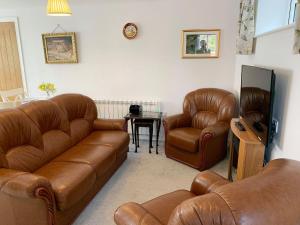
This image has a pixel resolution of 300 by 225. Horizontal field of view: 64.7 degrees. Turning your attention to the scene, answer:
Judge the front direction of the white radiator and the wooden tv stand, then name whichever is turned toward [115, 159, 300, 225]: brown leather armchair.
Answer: the white radiator

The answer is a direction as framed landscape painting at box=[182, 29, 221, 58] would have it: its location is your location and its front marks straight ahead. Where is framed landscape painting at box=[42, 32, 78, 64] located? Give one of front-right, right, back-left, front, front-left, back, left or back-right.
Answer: right

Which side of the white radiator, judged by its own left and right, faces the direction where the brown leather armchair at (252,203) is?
front

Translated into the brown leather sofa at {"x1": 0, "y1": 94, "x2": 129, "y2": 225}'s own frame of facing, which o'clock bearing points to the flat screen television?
The flat screen television is roughly at 11 o'clock from the brown leather sofa.

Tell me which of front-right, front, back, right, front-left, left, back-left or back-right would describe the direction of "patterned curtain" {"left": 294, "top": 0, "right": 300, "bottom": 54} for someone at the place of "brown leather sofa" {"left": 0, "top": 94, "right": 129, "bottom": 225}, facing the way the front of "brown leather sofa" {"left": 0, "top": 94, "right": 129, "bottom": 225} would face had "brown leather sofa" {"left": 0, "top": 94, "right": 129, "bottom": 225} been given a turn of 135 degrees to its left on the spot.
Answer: back-right

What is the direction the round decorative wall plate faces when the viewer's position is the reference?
facing the viewer

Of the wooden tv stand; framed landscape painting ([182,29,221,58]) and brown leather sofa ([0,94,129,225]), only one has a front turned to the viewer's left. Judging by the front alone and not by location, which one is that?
the wooden tv stand

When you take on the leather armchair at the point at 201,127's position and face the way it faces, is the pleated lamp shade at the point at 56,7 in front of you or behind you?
in front

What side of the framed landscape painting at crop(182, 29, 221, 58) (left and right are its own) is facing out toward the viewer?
front

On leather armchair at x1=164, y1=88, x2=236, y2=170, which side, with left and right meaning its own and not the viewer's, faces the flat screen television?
left

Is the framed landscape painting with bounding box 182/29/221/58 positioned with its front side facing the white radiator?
no

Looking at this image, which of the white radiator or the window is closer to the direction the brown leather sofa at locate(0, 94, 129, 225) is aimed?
the window

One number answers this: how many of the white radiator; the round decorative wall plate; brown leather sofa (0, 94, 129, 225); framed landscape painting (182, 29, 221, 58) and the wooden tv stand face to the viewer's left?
1

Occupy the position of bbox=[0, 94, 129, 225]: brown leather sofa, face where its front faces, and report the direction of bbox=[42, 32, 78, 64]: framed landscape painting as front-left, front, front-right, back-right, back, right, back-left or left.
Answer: back-left

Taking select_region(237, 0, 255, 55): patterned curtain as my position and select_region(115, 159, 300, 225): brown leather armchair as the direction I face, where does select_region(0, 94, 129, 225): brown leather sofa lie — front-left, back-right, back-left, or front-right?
front-right

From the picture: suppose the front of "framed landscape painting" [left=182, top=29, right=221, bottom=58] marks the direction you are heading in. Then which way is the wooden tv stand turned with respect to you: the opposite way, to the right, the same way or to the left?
to the right

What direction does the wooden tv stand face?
to the viewer's left

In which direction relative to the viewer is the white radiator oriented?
toward the camera
